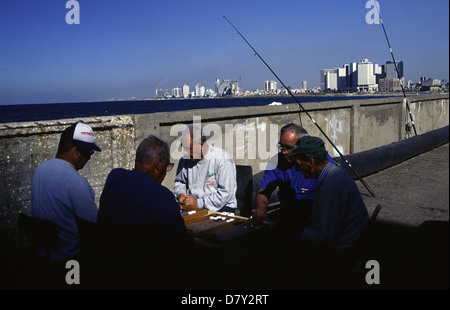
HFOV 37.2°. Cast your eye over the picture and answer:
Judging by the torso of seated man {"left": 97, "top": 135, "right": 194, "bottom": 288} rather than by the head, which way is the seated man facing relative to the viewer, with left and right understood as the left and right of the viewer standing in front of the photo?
facing away from the viewer and to the right of the viewer

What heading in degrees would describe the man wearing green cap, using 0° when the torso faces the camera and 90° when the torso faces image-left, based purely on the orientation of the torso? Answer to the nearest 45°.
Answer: approximately 90°

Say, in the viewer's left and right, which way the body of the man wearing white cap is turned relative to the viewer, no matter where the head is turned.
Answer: facing away from the viewer and to the right of the viewer

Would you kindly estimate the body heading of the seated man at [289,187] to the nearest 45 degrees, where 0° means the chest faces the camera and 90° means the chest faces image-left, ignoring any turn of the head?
approximately 45°

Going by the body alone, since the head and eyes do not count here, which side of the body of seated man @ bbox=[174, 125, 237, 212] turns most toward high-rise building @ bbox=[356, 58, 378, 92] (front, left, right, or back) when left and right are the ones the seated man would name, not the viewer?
back

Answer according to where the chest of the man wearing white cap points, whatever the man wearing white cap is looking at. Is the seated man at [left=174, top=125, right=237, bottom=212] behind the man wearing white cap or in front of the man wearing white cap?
in front

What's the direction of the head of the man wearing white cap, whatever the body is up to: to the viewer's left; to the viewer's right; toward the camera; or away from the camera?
to the viewer's right

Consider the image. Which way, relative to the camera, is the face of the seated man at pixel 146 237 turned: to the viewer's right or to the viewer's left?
to the viewer's right

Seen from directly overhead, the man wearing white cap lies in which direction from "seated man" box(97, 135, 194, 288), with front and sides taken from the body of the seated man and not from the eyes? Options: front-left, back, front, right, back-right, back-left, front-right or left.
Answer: left

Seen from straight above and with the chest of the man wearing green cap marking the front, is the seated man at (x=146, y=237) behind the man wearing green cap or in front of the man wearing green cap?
in front

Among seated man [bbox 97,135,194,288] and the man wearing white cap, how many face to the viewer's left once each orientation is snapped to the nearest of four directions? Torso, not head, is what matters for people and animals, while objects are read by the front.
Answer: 0

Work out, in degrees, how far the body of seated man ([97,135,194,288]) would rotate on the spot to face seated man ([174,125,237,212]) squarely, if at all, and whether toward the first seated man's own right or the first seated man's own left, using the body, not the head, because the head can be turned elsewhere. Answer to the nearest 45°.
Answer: approximately 45° to the first seated man's own left

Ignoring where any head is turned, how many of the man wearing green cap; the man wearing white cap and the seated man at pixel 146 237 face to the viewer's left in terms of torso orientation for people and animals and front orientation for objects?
1
